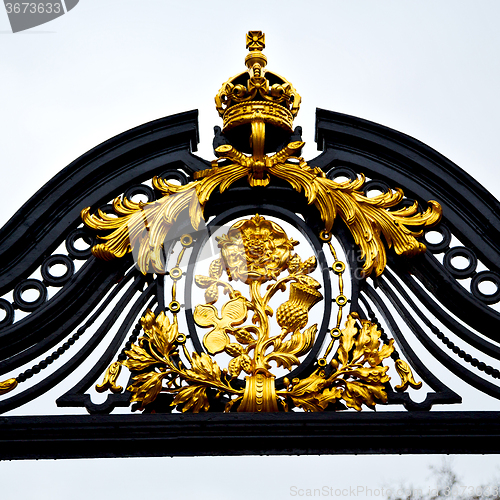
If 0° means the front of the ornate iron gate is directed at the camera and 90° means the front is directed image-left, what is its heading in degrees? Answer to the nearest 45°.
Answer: approximately 0°
